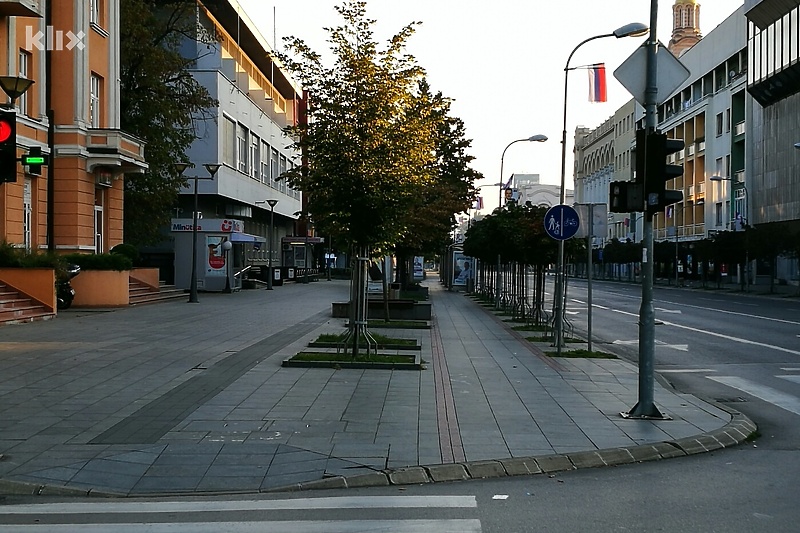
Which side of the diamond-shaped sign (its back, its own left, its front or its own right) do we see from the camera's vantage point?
back

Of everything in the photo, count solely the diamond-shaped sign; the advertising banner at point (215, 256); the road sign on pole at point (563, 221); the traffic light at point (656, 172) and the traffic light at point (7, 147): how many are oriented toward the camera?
3

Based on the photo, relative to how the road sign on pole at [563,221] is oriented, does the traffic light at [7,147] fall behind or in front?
in front

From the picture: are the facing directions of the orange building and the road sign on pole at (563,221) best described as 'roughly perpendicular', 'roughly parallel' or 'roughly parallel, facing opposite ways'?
roughly perpendicular

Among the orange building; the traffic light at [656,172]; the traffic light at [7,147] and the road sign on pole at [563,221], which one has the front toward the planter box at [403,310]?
the orange building

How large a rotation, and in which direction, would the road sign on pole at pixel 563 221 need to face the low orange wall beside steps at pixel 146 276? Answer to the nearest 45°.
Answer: approximately 135° to its right

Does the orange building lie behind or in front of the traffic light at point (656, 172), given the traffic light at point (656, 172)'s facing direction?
behind
